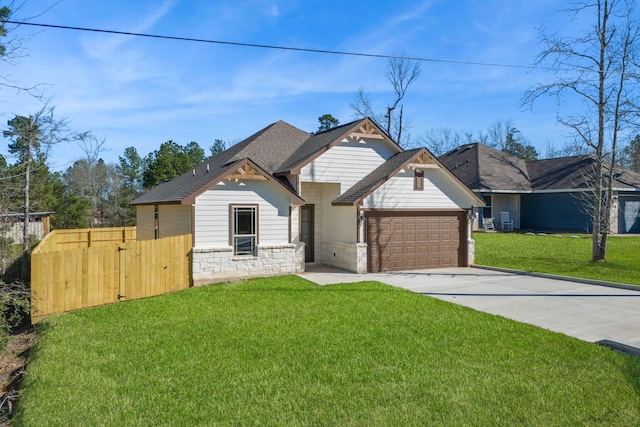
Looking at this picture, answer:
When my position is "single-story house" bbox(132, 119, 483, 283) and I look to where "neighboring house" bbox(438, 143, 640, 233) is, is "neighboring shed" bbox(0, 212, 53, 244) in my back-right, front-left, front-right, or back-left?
back-left

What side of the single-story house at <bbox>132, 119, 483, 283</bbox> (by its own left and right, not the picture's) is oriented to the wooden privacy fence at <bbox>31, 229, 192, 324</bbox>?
right

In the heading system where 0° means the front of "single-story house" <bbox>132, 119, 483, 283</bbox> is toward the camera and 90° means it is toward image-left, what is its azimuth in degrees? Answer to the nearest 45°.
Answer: approximately 315°

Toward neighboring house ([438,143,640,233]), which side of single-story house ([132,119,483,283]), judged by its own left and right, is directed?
left
